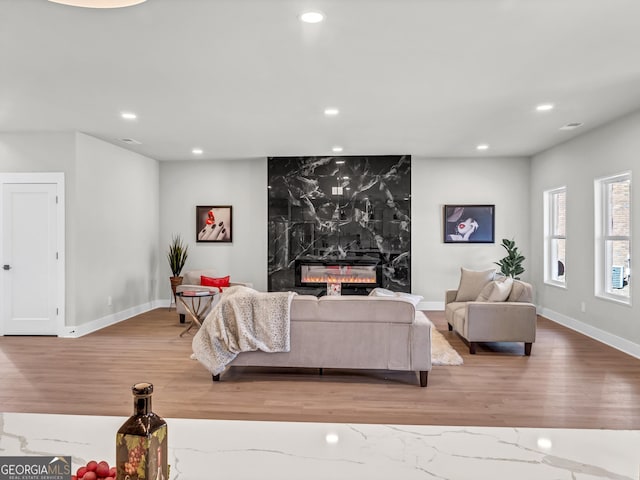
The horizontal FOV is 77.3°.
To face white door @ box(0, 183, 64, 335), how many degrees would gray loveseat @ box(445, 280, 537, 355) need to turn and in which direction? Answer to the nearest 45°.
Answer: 0° — it already faces it

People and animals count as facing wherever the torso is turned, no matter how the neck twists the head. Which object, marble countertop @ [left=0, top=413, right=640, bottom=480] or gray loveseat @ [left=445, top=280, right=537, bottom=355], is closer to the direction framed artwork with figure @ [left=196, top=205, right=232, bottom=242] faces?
the marble countertop

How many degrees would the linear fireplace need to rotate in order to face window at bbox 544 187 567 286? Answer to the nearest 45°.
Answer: approximately 90° to its left

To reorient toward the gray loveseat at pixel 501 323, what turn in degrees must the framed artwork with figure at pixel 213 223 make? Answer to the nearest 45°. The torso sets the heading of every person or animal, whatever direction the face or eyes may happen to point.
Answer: approximately 45° to its left

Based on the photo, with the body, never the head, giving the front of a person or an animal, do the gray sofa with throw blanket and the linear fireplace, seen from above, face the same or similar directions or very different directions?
very different directions

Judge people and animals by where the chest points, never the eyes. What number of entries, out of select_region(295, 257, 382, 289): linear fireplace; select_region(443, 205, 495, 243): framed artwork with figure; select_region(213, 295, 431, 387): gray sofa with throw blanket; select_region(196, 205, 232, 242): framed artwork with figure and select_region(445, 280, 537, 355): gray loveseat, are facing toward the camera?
3

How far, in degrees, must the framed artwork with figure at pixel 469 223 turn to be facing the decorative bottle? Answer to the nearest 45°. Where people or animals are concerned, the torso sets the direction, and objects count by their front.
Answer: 0° — it already faces it

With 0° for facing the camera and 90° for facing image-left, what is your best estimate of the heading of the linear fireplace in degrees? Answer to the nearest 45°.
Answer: approximately 0°

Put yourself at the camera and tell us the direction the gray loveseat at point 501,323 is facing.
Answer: facing to the left of the viewer

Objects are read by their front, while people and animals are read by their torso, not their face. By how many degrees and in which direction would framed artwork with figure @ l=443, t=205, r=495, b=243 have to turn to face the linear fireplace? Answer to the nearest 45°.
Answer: approximately 90° to its right

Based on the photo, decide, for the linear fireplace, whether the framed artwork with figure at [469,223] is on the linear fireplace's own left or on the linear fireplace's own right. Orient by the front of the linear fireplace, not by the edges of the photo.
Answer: on the linear fireplace's own left

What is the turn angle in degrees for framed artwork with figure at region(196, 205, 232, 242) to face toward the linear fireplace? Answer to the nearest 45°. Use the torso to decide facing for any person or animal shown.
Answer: approximately 45° to its left

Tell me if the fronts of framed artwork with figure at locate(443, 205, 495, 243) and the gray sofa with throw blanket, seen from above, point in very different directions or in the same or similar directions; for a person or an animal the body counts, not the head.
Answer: very different directions

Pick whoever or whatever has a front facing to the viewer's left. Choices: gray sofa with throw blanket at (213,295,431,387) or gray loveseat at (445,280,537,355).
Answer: the gray loveseat

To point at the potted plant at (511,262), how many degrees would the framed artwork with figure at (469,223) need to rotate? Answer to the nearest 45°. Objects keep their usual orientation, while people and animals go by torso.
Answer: approximately 45° to its left

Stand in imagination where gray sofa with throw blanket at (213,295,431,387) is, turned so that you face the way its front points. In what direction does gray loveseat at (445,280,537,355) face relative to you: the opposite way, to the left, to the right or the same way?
to the left
